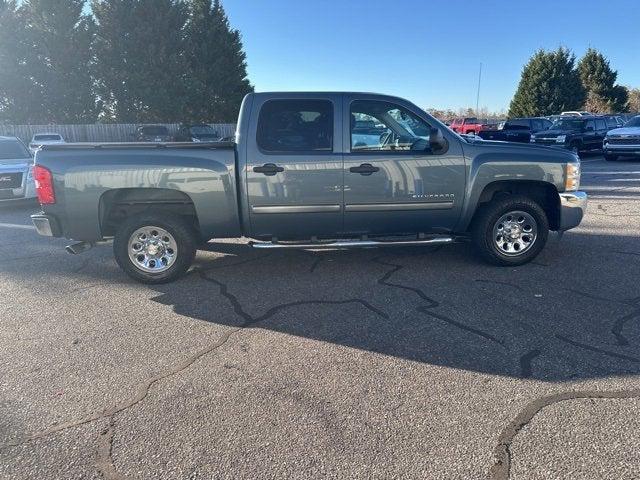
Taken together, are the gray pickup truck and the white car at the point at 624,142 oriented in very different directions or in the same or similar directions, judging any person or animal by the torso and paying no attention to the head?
very different directions

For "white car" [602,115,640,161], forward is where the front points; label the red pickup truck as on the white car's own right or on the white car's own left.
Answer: on the white car's own right

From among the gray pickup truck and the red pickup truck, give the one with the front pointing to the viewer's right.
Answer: the gray pickup truck

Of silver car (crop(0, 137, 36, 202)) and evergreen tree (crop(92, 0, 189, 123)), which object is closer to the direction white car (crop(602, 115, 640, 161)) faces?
the silver car

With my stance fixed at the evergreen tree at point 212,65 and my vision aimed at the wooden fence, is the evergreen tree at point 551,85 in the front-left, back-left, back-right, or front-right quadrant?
back-left

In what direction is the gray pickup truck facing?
to the viewer's right

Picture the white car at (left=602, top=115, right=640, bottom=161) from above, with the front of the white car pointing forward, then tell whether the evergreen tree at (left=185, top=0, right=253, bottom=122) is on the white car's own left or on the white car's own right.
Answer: on the white car's own right

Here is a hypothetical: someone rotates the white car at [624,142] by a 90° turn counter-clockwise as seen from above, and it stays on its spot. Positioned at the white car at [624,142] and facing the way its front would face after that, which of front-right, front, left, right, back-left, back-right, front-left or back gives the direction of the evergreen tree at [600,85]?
back-left

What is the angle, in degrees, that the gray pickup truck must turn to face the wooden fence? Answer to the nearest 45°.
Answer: approximately 135° to its left

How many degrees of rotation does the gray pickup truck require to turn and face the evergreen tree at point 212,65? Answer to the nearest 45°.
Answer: approximately 90° to its left
